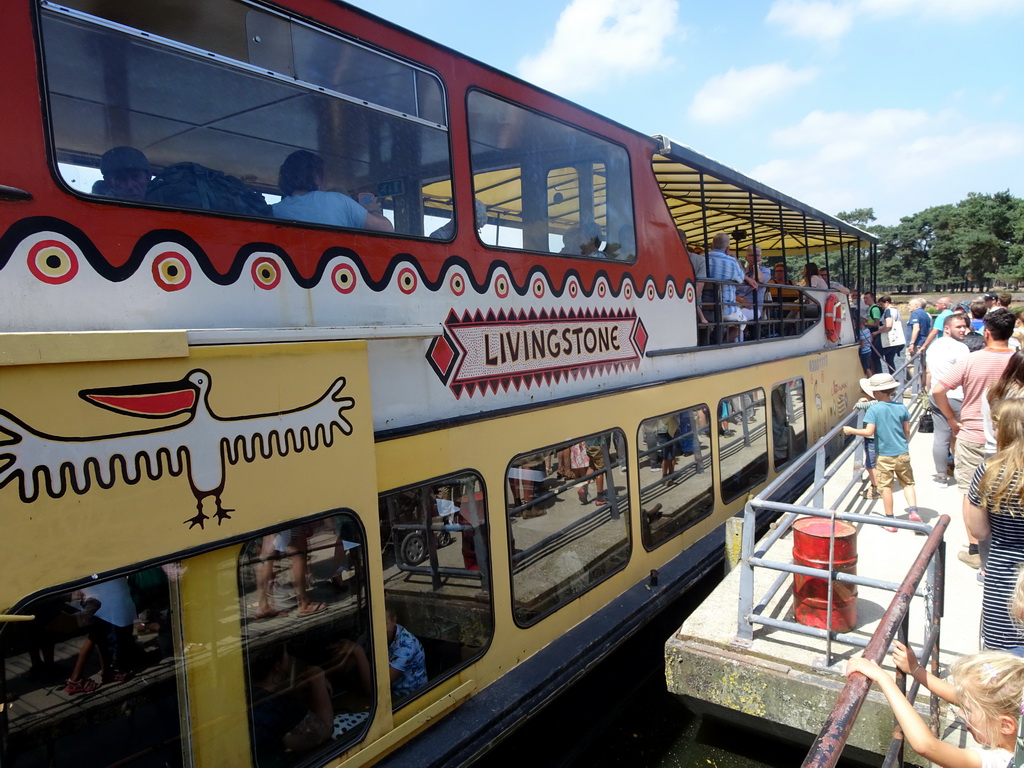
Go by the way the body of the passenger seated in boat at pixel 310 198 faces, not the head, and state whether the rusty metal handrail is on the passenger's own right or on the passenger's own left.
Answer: on the passenger's own right

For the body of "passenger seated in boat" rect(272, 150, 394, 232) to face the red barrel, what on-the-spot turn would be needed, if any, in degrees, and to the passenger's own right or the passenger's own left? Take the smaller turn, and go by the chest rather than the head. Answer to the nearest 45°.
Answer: approximately 45° to the passenger's own right

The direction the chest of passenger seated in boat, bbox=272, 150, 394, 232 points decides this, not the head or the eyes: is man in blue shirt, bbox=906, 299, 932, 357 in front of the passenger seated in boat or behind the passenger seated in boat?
in front

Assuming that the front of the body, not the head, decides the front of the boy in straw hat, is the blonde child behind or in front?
behind

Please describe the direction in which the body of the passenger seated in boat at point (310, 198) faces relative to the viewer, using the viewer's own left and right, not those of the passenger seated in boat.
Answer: facing away from the viewer and to the right of the viewer

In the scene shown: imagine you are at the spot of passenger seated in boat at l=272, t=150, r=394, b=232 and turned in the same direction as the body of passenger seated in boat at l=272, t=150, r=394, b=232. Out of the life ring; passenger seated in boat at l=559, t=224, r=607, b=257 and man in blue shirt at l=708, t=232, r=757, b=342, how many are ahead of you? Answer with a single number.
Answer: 3

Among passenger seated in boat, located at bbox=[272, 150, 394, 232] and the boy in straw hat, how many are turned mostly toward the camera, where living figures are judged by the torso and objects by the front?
0

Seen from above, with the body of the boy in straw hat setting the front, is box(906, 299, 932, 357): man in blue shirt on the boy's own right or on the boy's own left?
on the boy's own right

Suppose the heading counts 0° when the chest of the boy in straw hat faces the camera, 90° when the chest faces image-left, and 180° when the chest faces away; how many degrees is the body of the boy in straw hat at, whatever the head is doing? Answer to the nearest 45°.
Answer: approximately 135°

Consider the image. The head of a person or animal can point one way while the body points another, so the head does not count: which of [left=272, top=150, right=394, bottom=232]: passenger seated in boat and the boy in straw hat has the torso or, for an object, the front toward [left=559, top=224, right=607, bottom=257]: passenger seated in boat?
[left=272, top=150, right=394, bottom=232]: passenger seated in boat

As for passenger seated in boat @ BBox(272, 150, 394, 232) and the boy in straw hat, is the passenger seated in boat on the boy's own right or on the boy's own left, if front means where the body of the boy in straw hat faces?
on the boy's own left

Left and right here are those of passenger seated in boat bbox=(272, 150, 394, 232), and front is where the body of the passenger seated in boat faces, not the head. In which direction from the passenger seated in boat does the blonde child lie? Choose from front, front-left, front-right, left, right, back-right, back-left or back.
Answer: right

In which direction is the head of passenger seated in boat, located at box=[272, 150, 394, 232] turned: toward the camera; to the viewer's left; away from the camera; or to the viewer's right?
away from the camera

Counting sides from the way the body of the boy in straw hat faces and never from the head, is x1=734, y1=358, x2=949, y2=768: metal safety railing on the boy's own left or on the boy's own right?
on the boy's own left
